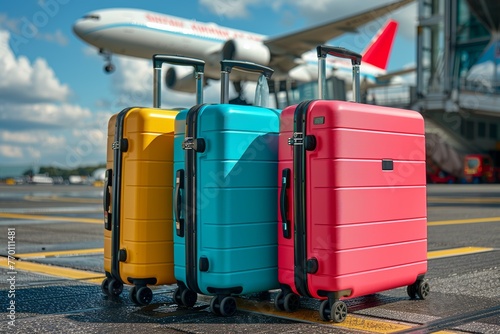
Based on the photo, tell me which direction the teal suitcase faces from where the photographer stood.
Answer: facing the viewer and to the right of the viewer

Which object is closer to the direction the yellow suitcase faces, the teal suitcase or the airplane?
the teal suitcase

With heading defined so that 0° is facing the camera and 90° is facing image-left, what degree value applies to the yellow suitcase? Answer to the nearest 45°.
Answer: approximately 315°

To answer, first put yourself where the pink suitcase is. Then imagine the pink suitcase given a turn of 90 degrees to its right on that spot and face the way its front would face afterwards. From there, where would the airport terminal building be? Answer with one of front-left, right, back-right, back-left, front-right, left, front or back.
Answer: back-right

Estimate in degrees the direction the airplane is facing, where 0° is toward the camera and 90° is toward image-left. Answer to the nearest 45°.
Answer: approximately 45°

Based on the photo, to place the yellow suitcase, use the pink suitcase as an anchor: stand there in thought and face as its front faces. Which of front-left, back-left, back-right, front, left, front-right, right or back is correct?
back-right

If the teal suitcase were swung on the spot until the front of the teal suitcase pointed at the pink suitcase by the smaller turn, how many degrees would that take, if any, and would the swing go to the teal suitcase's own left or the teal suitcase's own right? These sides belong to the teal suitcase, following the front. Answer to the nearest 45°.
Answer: approximately 45° to the teal suitcase's own left

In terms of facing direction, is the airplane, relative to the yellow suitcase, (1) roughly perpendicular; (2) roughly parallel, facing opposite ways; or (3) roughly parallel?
roughly perpendicular

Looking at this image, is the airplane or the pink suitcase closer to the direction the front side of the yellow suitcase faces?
the pink suitcase

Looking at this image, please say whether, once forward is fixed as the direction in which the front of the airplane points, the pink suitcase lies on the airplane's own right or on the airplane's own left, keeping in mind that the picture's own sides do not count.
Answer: on the airplane's own left

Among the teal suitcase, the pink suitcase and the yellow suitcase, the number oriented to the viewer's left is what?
0

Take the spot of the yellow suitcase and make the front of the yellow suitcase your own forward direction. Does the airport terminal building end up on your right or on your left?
on your left

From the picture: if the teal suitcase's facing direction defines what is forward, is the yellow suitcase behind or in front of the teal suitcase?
behind

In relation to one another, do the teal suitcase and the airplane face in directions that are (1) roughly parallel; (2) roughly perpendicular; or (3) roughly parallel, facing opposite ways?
roughly perpendicular

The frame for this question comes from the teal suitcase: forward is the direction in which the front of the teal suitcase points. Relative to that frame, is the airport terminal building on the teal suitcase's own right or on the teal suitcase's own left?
on the teal suitcase's own left
